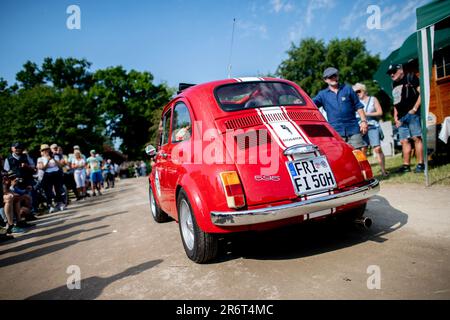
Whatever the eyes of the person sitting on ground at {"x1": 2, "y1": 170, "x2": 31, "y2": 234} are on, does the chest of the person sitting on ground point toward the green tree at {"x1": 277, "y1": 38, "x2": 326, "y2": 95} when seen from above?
no

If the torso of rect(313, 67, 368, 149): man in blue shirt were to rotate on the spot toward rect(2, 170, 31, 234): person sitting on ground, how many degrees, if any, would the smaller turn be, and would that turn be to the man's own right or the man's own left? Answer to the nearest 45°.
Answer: approximately 90° to the man's own right

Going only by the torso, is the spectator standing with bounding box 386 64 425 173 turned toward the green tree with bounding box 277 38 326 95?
no

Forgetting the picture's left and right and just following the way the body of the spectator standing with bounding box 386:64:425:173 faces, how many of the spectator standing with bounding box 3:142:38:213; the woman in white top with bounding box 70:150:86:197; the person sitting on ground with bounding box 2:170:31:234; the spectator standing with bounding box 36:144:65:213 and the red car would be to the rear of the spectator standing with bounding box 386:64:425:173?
0

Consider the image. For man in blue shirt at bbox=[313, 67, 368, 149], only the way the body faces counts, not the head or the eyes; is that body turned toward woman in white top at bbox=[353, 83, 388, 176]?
no

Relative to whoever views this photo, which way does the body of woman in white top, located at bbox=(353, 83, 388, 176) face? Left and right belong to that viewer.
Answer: facing the viewer and to the left of the viewer

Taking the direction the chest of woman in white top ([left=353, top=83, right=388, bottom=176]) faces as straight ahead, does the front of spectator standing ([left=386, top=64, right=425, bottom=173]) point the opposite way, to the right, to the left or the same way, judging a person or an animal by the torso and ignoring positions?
the same way

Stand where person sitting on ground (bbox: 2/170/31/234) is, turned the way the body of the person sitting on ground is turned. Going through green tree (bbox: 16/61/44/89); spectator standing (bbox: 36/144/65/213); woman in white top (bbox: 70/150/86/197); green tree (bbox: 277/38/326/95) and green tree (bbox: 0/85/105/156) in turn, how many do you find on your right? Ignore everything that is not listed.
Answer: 0

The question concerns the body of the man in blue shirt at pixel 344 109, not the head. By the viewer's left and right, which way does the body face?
facing the viewer

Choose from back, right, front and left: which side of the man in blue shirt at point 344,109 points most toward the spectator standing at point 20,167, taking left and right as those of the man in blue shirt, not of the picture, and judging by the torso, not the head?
right

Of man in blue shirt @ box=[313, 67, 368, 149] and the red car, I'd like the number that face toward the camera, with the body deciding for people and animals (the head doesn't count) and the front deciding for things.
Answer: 1

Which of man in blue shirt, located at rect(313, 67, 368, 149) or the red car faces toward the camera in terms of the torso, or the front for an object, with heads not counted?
the man in blue shirt

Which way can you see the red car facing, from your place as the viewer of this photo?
facing away from the viewer and to the left of the viewer

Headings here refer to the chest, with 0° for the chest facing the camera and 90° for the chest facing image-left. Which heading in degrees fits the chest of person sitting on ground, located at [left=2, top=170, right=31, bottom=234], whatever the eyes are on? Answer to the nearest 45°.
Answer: approximately 315°

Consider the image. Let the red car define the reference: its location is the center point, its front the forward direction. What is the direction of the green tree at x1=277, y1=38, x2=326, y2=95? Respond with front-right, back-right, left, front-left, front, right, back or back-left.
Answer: front-right
